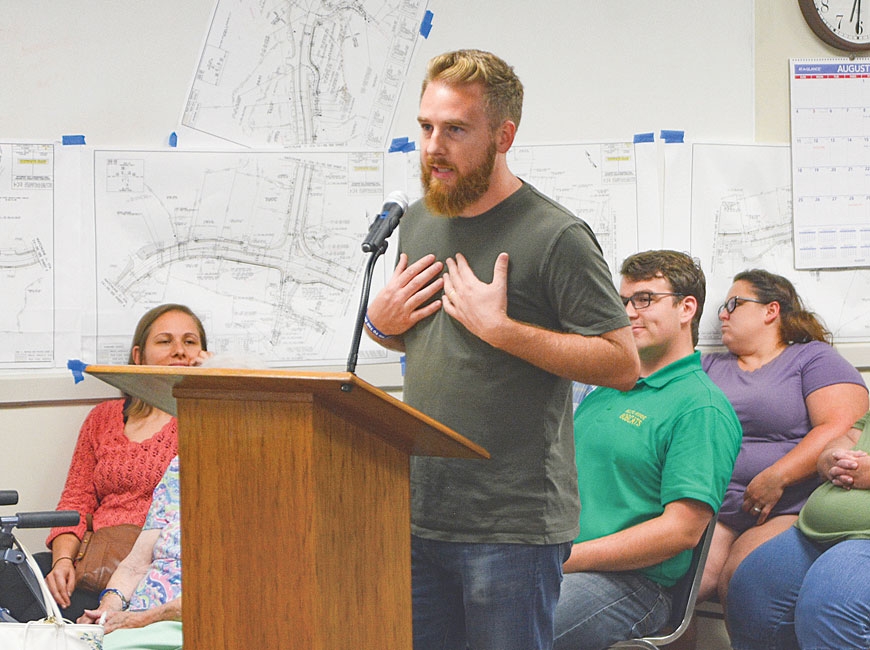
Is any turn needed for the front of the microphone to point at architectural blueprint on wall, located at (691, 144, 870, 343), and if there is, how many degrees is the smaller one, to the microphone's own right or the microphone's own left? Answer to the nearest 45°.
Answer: approximately 45° to the microphone's own left

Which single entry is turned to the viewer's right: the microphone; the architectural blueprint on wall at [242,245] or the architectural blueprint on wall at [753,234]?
the microphone

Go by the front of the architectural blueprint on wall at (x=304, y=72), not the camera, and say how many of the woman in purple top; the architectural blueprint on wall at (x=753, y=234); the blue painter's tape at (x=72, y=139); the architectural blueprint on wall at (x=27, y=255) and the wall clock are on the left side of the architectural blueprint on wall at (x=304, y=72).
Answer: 3

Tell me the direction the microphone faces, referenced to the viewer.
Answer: facing to the right of the viewer
